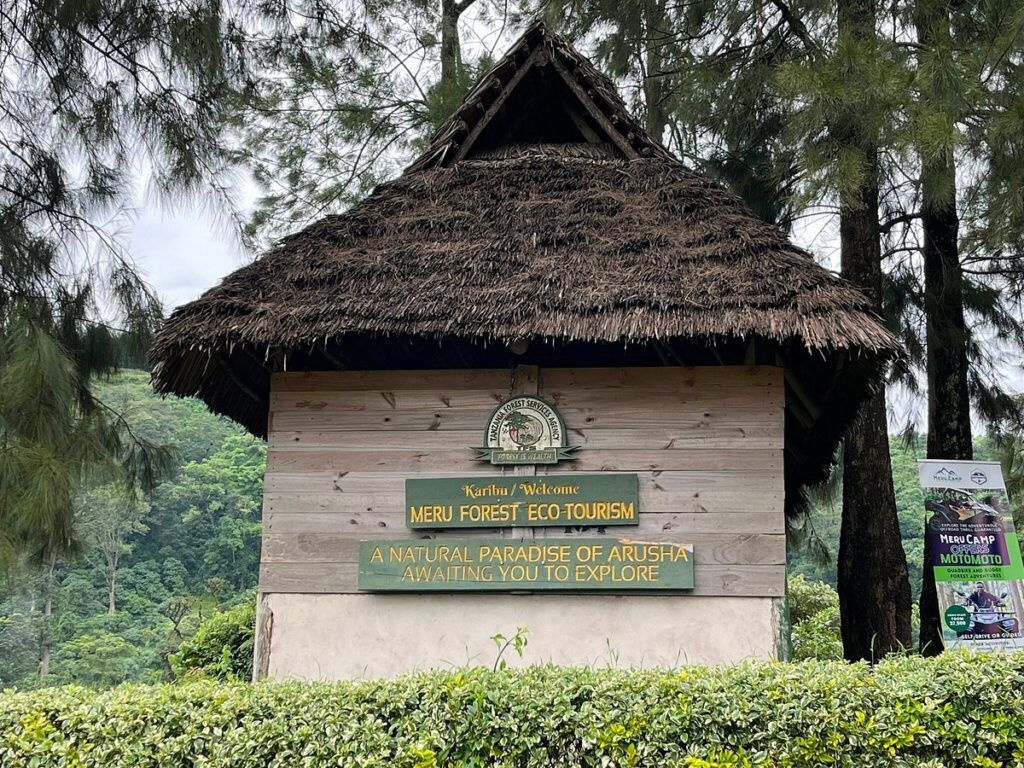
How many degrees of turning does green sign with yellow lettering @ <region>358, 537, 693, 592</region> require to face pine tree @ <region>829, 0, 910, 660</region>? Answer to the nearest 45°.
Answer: approximately 135° to its left

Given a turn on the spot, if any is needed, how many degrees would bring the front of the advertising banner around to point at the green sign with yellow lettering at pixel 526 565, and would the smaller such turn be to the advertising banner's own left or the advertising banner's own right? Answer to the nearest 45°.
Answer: approximately 45° to the advertising banner's own right

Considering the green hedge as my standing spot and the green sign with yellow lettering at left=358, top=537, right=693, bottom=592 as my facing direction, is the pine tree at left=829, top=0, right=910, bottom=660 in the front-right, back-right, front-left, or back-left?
front-right

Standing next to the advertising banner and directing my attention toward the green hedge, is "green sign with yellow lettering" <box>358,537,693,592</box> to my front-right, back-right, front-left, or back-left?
front-right

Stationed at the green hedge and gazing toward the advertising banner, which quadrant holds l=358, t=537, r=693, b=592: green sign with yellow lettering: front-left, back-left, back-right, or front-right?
front-left

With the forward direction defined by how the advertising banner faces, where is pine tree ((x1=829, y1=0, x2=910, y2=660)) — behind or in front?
behind

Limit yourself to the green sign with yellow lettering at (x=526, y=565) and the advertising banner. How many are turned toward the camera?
2

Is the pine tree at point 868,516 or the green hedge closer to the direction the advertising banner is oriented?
the green hedge

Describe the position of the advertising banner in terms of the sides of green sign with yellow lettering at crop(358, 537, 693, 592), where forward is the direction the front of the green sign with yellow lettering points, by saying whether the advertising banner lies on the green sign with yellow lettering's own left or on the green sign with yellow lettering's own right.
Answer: on the green sign with yellow lettering's own left

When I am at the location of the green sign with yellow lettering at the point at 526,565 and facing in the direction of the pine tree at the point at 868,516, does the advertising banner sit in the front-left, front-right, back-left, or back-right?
front-right

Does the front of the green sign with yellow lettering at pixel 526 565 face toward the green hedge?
yes

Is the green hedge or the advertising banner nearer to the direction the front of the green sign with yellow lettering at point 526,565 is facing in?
the green hedge

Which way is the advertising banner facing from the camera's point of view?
toward the camera

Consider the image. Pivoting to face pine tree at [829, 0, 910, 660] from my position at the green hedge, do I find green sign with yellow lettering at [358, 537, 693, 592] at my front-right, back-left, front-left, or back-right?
front-left
